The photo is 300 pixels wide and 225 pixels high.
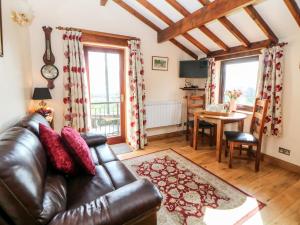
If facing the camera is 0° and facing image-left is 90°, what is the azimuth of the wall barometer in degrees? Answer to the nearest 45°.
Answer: approximately 0°

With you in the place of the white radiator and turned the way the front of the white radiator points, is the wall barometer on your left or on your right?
on your right

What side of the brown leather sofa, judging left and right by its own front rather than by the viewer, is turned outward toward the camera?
right

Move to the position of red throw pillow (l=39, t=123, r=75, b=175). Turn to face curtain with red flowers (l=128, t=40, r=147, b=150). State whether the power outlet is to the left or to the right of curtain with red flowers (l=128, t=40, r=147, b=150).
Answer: right

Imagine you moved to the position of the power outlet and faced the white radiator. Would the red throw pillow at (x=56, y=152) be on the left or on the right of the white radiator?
left

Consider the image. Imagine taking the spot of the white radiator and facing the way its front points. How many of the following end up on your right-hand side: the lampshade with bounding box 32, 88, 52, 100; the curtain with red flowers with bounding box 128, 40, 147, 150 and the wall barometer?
3

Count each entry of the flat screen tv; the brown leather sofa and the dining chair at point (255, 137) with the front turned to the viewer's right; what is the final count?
1

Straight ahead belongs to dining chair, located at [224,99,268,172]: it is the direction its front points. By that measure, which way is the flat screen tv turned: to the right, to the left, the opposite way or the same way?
to the left

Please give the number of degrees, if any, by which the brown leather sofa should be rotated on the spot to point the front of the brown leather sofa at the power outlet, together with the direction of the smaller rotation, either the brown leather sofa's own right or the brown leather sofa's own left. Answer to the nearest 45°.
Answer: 0° — it already faces it
